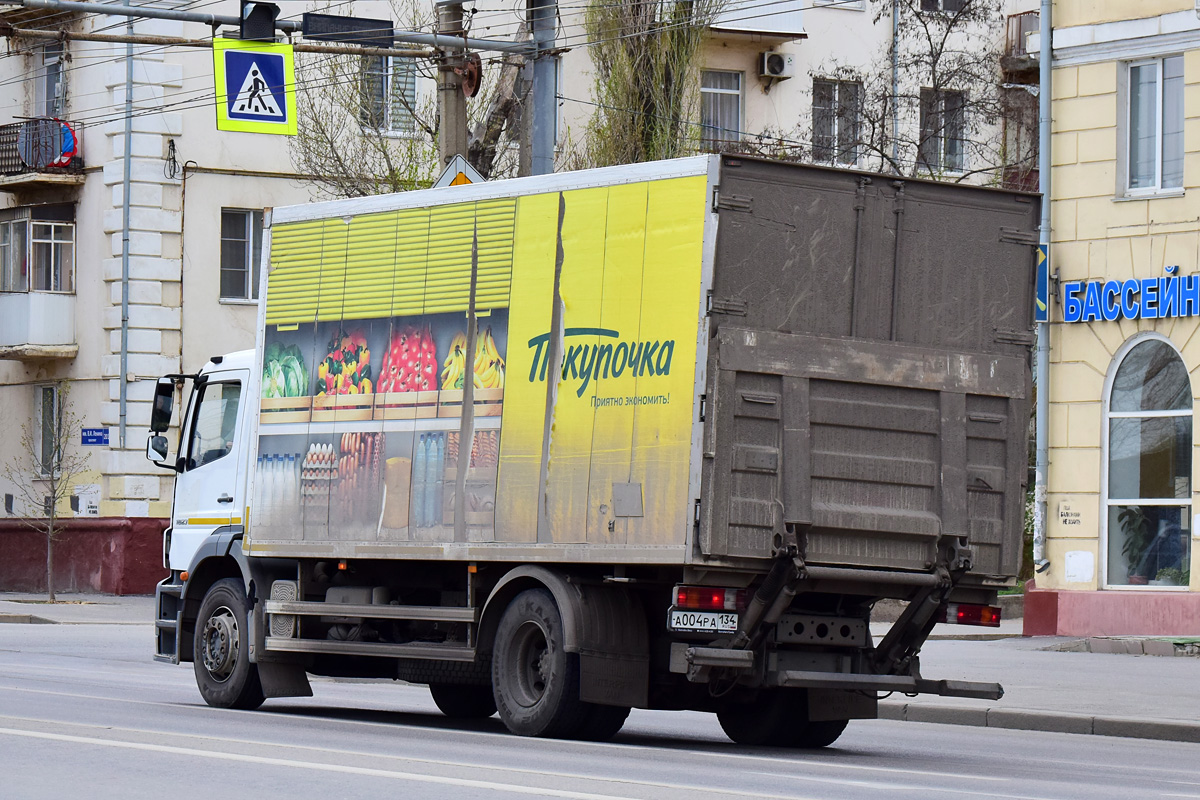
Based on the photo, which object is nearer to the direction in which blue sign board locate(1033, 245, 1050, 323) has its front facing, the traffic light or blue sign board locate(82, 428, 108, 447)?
the traffic light

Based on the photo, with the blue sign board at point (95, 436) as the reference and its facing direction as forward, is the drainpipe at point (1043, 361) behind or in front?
in front

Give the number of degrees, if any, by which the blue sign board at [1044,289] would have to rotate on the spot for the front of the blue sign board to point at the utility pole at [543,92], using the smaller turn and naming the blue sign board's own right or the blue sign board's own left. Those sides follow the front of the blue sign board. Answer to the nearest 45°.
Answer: approximately 45° to the blue sign board's own right

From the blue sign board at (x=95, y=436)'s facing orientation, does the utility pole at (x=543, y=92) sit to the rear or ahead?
ahead

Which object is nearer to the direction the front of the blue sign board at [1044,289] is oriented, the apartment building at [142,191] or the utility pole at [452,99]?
the utility pole
